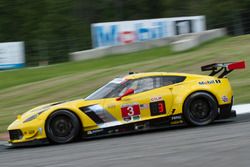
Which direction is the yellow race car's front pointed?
to the viewer's left

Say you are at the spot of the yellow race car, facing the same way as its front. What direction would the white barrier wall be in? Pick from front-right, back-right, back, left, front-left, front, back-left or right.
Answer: right

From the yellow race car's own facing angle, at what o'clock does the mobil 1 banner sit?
The mobil 1 banner is roughly at 3 o'clock from the yellow race car.
